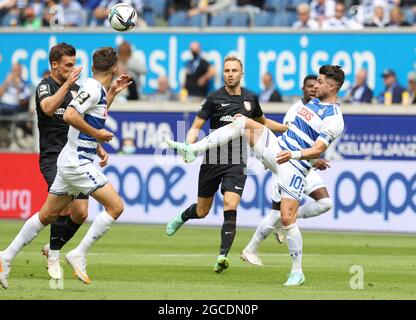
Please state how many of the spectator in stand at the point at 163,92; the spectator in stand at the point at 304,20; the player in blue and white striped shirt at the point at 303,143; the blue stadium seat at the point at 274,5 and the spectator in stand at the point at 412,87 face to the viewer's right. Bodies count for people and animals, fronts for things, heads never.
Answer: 0

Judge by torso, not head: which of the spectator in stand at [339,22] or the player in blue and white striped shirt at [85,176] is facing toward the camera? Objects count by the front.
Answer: the spectator in stand

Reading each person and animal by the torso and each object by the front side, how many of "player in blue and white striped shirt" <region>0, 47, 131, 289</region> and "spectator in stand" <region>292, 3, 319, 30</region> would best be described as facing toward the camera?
1

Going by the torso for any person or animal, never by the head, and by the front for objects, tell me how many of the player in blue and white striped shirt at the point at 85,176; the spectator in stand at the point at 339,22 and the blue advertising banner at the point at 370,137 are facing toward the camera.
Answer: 2

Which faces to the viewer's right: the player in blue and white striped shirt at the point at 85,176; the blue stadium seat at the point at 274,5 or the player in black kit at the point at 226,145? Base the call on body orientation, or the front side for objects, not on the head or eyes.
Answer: the player in blue and white striped shirt

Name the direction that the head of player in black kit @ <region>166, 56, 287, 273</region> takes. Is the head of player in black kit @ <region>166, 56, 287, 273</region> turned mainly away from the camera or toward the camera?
toward the camera

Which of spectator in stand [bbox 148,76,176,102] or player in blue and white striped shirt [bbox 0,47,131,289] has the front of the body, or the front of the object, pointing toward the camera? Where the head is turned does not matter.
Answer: the spectator in stand

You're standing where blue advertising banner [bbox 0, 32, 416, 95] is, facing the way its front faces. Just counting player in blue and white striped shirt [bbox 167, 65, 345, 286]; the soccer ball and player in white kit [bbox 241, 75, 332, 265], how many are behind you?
0

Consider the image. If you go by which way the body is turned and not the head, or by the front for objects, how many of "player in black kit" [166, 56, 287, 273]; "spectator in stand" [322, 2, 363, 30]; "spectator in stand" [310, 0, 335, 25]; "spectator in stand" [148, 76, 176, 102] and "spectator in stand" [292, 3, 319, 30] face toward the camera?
5

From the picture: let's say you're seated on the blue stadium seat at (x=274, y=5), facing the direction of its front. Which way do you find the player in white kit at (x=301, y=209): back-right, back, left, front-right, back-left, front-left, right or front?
front

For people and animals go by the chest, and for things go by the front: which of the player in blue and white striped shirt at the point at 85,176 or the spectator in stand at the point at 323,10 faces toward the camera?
the spectator in stand

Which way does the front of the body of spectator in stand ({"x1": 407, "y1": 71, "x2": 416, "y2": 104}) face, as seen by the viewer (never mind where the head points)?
toward the camera

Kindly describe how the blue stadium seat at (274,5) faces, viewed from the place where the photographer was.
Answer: facing the viewer

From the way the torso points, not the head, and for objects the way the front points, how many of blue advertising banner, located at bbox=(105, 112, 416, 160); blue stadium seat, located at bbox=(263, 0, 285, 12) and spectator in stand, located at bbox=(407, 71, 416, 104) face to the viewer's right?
0

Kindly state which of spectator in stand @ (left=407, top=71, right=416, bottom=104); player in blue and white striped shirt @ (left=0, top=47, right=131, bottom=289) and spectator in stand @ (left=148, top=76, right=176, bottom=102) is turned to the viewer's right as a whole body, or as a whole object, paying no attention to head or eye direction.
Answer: the player in blue and white striped shirt

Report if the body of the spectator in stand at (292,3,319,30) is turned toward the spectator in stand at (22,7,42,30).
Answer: no

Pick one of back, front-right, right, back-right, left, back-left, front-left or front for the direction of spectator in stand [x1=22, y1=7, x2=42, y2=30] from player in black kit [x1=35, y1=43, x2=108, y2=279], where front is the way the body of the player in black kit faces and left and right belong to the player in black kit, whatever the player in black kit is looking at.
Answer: back-left

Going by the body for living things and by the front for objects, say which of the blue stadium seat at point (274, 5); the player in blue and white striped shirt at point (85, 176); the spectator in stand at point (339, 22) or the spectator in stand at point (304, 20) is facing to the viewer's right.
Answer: the player in blue and white striped shirt

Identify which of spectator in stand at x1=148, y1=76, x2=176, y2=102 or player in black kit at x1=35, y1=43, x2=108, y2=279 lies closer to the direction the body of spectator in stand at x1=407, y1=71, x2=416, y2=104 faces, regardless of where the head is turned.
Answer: the player in black kit
